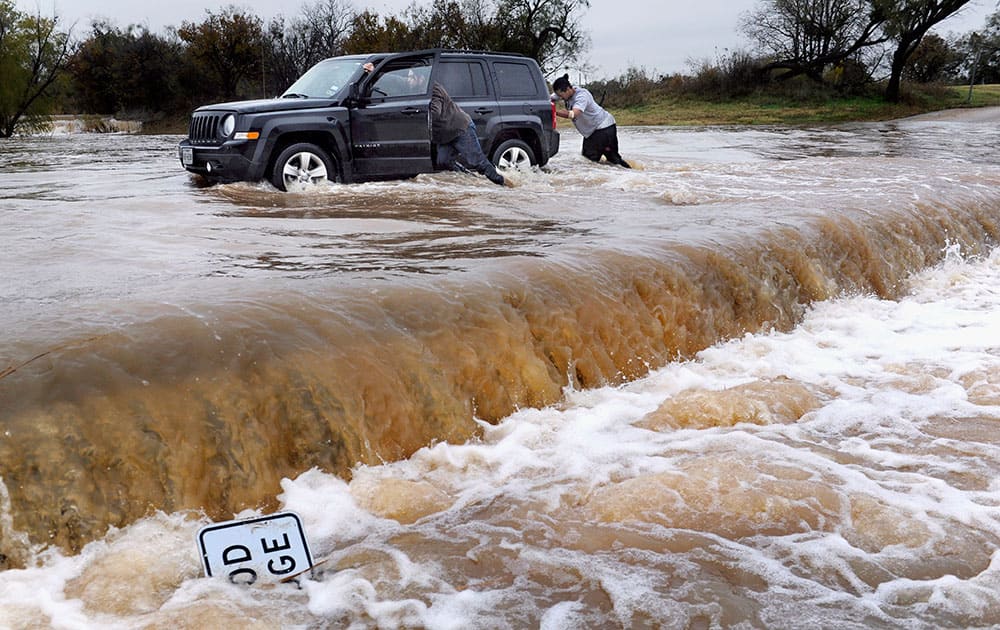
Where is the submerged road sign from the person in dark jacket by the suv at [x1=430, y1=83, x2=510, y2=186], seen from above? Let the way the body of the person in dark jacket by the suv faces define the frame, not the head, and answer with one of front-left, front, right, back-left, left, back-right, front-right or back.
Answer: left

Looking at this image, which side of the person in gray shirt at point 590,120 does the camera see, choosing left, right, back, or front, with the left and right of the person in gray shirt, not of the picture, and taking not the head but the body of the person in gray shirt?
left

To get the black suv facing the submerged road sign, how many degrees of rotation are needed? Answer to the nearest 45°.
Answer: approximately 45° to its left

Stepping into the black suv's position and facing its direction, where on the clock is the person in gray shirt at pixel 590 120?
The person in gray shirt is roughly at 6 o'clock from the black suv.

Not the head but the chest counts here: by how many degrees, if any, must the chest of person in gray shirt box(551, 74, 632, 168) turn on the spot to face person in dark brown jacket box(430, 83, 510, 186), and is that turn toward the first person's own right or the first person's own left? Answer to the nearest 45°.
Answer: approximately 45° to the first person's own left

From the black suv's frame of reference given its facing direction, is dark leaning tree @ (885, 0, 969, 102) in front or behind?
behind

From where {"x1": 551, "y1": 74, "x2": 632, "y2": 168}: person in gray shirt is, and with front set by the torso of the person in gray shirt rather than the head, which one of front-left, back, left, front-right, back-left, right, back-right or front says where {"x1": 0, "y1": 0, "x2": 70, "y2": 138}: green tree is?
front-right

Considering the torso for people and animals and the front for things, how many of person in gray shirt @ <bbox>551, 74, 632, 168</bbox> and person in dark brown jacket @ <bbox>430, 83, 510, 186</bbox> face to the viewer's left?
2

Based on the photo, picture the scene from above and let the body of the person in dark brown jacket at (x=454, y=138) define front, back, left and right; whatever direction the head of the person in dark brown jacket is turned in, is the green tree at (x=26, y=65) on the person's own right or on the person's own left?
on the person's own right
